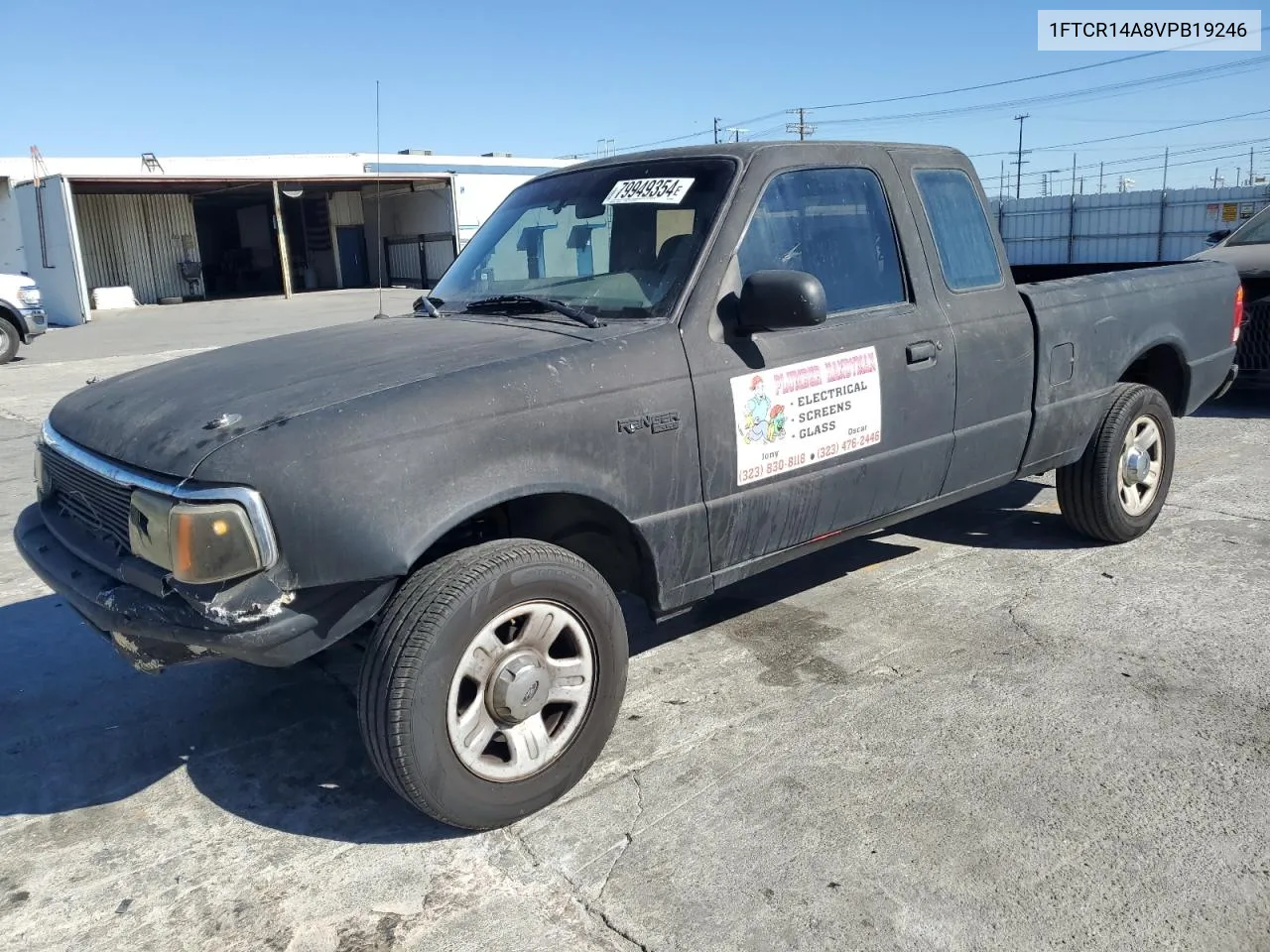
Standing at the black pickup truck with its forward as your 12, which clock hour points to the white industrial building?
The white industrial building is roughly at 4 o'clock from the black pickup truck.

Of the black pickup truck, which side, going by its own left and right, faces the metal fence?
back

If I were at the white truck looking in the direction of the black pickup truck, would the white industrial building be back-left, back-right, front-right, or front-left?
back-left

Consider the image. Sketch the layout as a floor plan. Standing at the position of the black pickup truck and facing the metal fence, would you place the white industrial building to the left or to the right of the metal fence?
left

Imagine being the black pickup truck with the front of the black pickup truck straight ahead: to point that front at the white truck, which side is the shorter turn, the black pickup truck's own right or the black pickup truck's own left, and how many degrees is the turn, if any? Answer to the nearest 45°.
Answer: approximately 90° to the black pickup truck's own right

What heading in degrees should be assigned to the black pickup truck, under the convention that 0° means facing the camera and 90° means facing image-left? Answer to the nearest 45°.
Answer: approximately 45°
